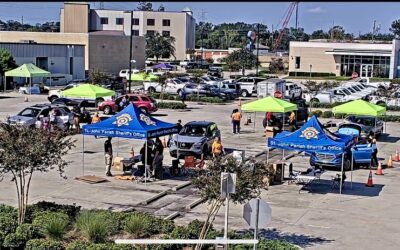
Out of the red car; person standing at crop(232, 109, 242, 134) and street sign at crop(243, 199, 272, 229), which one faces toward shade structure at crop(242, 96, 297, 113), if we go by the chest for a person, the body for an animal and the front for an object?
the street sign

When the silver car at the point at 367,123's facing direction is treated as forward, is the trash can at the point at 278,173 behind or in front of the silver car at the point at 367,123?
in front

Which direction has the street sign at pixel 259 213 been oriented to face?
away from the camera
